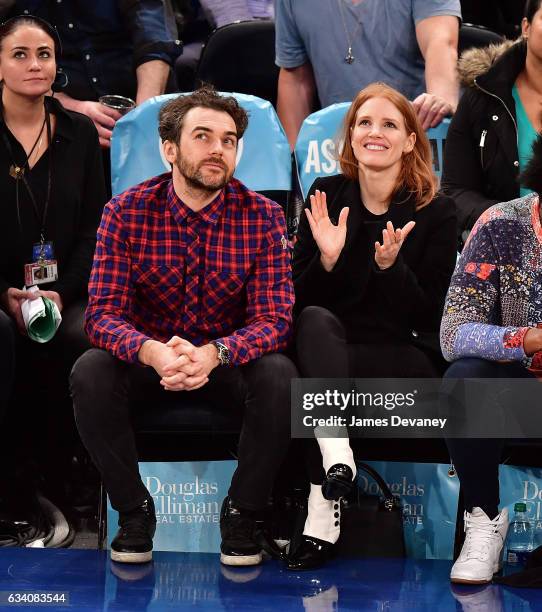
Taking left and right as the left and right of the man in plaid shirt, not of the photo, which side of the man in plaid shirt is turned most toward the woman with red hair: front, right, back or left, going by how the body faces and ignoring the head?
left

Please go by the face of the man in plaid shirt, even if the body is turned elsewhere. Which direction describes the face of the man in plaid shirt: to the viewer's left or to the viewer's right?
to the viewer's right

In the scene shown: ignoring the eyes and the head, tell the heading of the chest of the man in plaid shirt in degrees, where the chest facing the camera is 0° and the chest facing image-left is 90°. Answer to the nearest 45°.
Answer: approximately 0°
